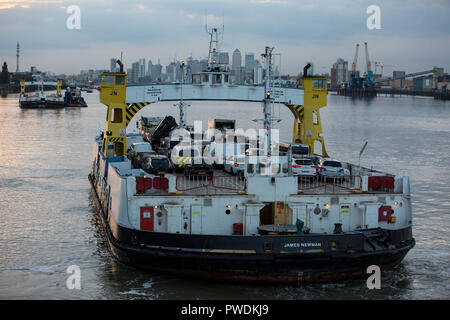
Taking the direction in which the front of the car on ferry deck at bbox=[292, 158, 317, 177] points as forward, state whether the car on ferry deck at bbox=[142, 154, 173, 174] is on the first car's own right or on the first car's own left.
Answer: on the first car's own left

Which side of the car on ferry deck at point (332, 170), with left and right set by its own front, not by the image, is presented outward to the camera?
back

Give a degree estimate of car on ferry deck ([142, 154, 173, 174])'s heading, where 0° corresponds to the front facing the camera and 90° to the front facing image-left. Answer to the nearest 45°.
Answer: approximately 180°

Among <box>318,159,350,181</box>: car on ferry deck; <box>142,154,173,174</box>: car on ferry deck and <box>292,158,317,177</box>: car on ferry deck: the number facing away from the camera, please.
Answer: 3

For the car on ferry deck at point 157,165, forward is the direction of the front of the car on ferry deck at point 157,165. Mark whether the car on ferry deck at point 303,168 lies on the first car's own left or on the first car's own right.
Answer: on the first car's own right

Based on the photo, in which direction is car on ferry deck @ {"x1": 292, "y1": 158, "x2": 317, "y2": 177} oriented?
away from the camera
